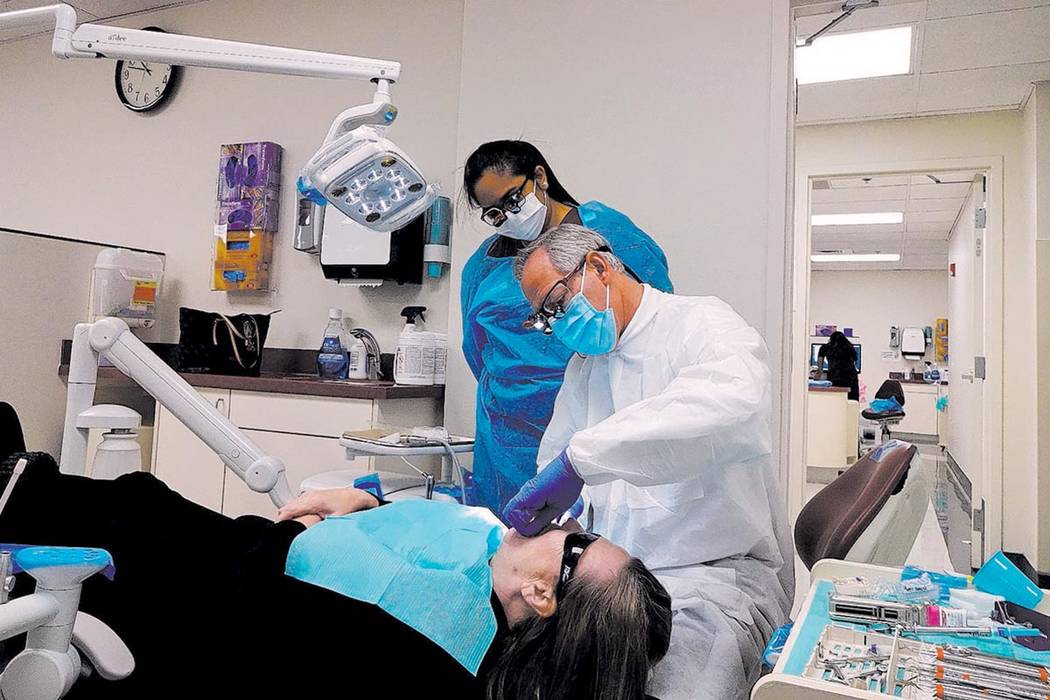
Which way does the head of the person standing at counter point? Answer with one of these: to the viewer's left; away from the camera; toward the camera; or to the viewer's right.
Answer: away from the camera

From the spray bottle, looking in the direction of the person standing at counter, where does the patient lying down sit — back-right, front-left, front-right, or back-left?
back-right

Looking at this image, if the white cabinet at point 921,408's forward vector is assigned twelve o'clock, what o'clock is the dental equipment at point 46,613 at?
The dental equipment is roughly at 12 o'clock from the white cabinet.

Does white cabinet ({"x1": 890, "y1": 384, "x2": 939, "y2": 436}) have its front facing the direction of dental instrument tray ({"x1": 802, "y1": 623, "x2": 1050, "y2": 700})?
yes

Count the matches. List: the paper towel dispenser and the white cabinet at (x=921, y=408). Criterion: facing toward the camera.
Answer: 2

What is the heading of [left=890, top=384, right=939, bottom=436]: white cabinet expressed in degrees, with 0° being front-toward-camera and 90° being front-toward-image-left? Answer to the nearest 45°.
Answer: approximately 0°

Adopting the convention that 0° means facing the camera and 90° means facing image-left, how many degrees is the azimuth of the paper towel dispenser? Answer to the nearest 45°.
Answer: approximately 0°

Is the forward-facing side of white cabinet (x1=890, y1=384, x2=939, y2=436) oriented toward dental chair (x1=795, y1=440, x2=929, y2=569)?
yes

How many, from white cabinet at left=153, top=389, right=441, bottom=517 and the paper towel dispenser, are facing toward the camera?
2
